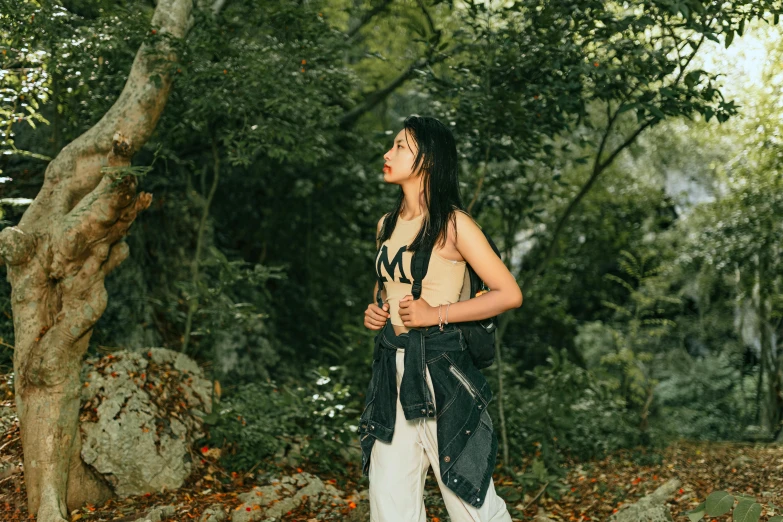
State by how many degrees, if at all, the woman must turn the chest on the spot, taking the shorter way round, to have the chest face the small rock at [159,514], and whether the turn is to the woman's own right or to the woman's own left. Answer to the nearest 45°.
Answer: approximately 90° to the woman's own right

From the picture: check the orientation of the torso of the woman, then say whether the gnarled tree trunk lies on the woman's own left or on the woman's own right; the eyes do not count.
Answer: on the woman's own right

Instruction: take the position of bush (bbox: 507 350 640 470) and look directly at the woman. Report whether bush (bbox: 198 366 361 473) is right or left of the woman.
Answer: right

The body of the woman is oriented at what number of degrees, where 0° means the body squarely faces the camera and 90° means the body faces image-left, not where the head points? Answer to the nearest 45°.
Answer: approximately 45°

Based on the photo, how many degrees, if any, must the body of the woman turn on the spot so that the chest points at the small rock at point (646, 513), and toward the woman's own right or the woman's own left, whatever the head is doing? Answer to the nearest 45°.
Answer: approximately 180°

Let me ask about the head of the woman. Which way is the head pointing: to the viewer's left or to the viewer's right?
to the viewer's left

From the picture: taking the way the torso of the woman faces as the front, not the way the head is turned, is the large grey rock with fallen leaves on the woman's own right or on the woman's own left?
on the woman's own right
